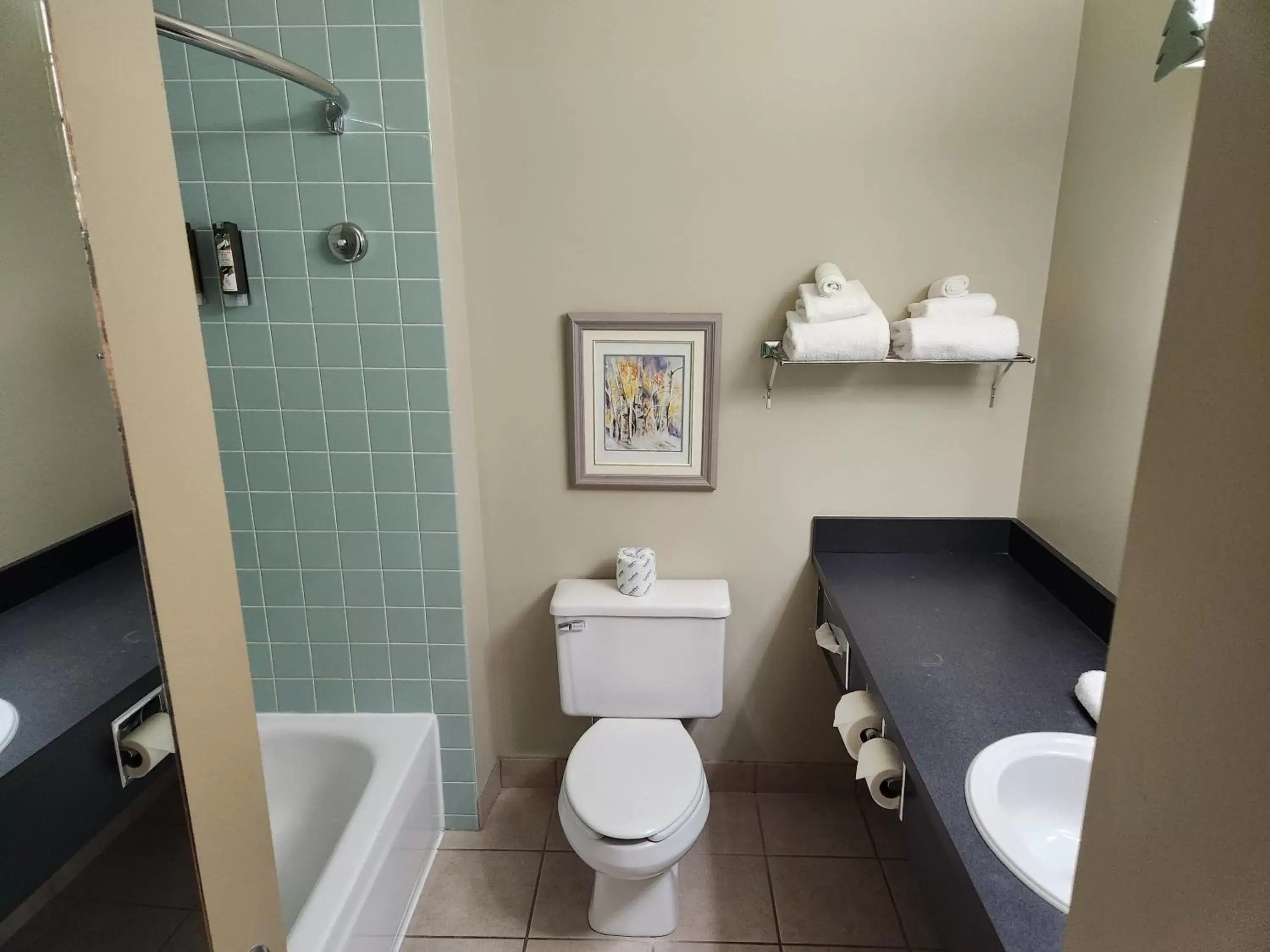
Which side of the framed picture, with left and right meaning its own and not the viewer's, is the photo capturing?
front

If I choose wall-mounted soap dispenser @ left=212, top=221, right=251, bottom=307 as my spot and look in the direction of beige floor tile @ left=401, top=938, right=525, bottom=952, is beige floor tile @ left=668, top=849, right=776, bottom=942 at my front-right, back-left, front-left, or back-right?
front-left

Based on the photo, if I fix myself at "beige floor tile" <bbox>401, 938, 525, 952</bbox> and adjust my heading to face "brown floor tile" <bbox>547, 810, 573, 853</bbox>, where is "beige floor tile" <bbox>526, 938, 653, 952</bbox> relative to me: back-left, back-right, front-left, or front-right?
front-right

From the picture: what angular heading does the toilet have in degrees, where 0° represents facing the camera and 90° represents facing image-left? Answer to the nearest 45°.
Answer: approximately 0°

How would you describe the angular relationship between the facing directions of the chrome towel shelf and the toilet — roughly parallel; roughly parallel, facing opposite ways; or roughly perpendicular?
roughly parallel

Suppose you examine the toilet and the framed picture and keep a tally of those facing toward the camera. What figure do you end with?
2

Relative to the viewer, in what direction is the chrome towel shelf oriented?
toward the camera

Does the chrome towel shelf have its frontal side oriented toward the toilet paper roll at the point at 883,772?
yes

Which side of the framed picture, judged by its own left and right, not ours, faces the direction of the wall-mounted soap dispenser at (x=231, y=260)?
right

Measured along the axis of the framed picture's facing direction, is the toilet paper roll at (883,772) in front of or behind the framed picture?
in front

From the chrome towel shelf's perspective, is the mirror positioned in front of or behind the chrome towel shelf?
in front
